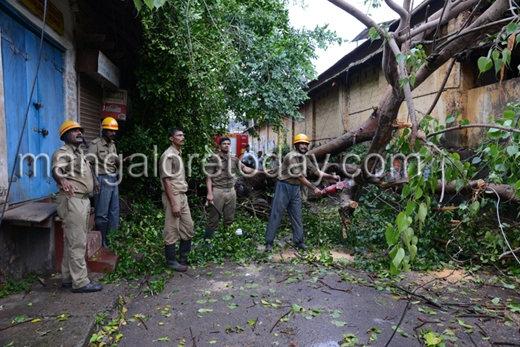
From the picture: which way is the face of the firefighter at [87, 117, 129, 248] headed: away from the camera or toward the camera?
toward the camera

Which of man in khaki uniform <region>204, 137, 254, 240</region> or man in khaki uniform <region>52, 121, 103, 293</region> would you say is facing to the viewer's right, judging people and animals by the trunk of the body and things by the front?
man in khaki uniform <region>52, 121, 103, 293</region>

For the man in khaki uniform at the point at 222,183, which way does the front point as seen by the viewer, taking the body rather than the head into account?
toward the camera

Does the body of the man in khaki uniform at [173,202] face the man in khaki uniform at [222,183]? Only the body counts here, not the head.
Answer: no

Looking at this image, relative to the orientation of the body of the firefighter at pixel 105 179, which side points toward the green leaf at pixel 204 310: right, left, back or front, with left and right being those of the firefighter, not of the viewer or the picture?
front

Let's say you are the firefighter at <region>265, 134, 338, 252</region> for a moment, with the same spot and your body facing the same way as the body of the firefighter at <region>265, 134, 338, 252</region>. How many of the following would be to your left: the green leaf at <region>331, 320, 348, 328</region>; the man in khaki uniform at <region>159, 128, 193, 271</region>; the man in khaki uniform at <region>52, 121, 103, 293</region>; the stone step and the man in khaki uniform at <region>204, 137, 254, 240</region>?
0

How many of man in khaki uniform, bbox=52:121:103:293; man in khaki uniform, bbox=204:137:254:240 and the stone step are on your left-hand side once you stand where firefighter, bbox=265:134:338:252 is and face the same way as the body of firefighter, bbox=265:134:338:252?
0

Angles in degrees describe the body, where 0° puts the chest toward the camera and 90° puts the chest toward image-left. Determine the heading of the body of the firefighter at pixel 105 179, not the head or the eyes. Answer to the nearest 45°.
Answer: approximately 315°

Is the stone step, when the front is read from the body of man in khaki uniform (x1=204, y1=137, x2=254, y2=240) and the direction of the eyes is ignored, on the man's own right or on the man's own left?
on the man's own right

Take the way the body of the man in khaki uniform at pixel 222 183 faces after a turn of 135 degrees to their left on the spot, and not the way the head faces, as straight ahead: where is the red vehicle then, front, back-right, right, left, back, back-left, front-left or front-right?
front-left

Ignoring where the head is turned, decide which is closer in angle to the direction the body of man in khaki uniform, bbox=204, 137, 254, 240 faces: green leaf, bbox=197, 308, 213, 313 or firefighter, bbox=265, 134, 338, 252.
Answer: the green leaf

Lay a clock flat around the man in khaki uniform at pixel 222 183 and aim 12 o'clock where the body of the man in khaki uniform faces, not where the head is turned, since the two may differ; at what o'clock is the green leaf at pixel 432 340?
The green leaf is roughly at 11 o'clock from the man in khaki uniform.
